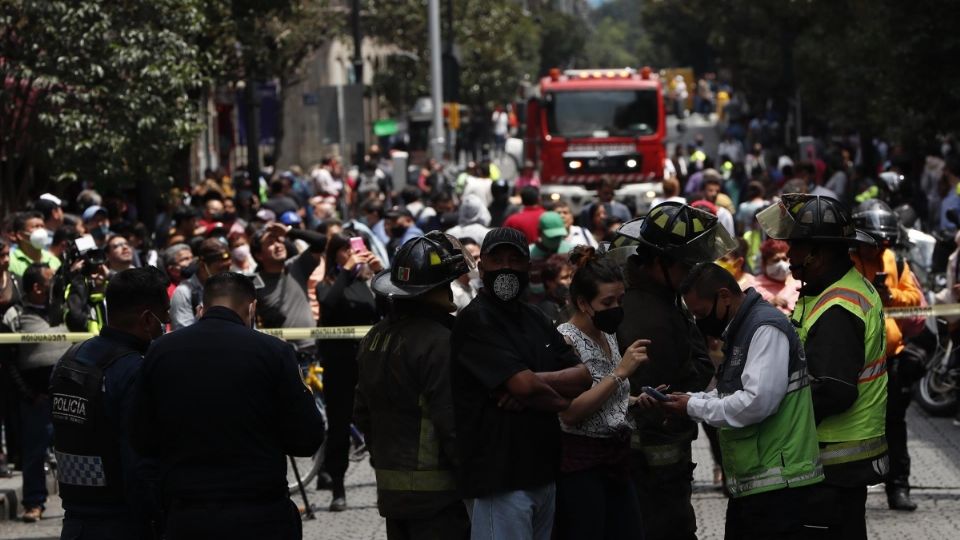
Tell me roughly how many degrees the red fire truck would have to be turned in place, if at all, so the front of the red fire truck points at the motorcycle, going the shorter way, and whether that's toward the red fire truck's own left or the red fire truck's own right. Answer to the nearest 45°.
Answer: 0° — it already faces it

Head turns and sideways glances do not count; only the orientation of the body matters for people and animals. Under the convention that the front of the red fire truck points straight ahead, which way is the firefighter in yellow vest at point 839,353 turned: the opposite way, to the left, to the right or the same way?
to the right

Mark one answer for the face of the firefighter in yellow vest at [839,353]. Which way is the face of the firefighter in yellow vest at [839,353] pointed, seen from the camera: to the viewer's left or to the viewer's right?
to the viewer's left

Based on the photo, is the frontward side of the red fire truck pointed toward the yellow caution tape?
yes

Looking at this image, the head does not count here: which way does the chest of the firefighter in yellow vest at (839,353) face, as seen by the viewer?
to the viewer's left

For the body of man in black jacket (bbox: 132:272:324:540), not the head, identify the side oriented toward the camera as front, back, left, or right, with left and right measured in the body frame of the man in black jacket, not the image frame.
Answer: back

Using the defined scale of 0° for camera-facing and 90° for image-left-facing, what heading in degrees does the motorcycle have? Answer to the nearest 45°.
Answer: approximately 45°

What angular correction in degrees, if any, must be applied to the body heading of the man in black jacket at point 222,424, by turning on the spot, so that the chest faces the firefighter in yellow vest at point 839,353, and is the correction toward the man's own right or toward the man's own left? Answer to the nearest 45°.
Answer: approximately 90° to the man's own right

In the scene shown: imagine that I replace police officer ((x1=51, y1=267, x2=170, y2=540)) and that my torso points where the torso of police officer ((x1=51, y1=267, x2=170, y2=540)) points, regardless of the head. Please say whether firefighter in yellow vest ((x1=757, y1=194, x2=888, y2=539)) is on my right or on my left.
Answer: on my right

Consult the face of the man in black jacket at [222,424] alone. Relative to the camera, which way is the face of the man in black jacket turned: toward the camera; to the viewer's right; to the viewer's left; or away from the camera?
away from the camera

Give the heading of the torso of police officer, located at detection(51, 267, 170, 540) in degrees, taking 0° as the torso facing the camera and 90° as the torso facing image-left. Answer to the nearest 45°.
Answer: approximately 225°
